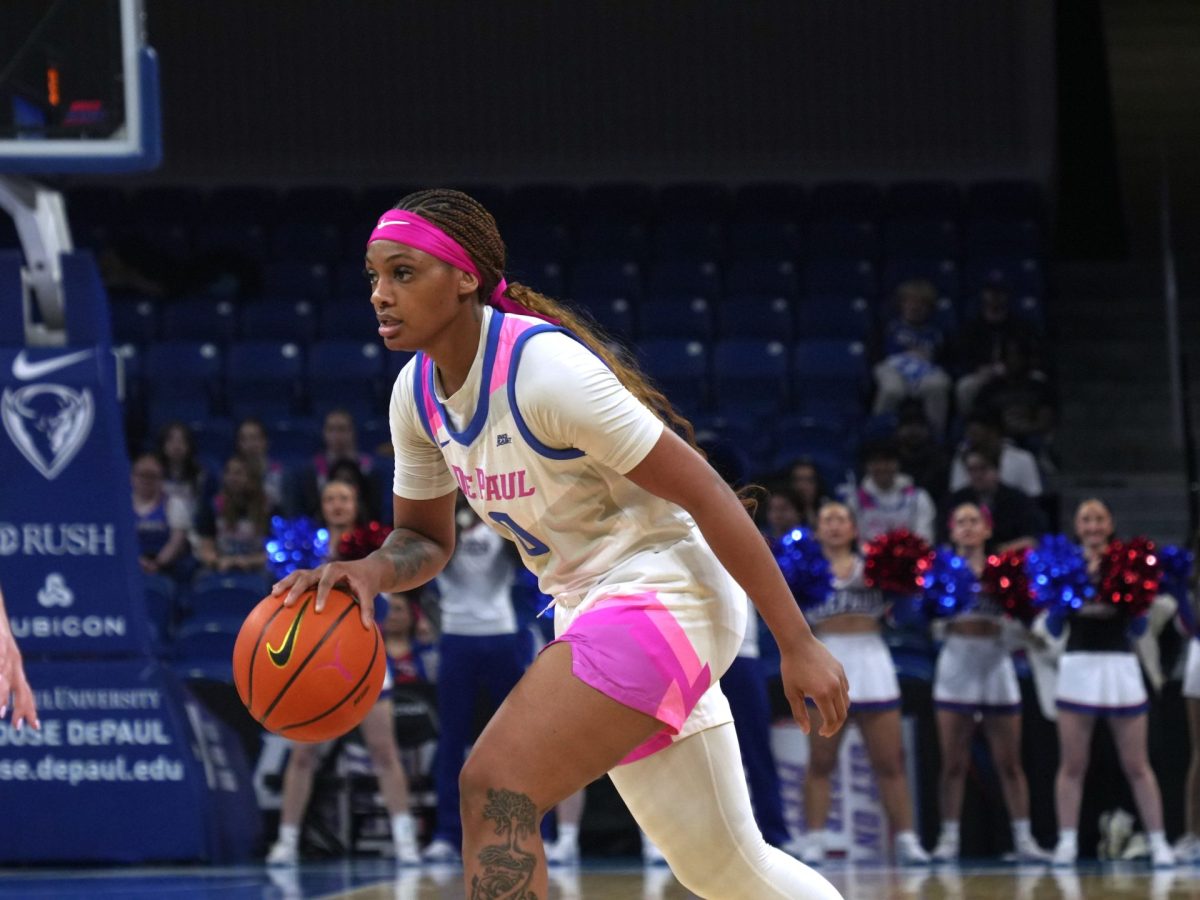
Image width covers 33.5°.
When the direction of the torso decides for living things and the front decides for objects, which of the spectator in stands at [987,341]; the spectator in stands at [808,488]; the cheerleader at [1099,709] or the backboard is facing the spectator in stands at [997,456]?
the spectator in stands at [987,341]

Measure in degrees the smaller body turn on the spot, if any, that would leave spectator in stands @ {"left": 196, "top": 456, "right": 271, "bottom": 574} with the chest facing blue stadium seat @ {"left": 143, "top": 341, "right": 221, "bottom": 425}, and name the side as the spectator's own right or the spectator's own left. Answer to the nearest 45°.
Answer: approximately 180°

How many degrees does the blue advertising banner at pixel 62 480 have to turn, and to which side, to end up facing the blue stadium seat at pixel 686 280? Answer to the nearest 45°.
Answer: approximately 135° to its left

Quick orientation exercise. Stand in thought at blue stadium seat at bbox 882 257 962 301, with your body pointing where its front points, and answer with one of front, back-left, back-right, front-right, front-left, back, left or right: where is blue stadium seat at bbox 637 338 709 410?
front-right

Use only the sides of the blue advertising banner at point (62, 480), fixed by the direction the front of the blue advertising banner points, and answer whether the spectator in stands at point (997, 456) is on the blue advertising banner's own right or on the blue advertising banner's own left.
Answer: on the blue advertising banner's own left

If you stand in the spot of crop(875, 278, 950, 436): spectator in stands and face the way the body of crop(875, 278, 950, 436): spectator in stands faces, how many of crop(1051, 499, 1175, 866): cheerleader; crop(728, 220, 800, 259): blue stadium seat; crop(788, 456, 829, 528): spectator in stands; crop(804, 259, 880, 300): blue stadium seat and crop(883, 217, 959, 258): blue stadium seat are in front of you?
2

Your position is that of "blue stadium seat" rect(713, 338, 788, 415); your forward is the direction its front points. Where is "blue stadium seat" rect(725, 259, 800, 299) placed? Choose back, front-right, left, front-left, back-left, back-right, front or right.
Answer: back

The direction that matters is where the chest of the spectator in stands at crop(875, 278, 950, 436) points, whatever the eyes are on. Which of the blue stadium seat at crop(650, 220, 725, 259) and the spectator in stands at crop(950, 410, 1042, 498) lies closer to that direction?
the spectator in stands
